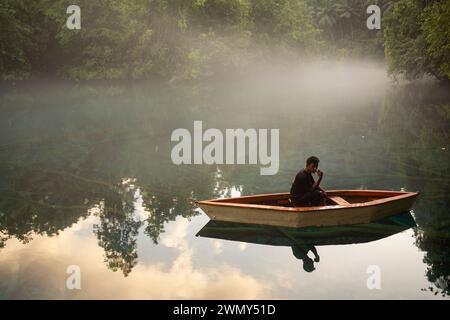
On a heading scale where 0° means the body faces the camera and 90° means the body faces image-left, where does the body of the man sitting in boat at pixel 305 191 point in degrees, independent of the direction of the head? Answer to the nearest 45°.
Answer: approximately 270°
